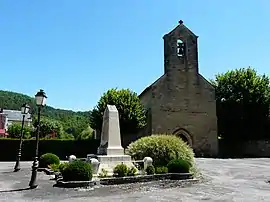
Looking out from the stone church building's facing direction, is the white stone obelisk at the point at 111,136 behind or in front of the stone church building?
in front

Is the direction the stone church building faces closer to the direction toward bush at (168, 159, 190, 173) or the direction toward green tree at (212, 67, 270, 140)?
the bush

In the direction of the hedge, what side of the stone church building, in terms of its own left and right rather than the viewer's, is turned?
right

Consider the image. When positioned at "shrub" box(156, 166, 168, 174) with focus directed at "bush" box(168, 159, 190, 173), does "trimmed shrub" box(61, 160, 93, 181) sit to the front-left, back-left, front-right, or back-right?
back-right

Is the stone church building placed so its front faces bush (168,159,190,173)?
yes

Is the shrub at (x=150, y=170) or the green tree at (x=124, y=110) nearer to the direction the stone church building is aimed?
the shrub

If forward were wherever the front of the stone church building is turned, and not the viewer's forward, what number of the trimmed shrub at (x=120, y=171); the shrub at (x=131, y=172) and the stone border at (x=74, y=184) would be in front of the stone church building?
3

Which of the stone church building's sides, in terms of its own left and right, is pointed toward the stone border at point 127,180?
front

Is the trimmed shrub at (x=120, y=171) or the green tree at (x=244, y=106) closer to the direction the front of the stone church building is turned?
the trimmed shrub

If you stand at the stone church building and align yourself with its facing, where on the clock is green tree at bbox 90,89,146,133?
The green tree is roughly at 2 o'clock from the stone church building.

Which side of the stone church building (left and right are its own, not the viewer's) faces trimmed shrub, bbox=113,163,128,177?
front

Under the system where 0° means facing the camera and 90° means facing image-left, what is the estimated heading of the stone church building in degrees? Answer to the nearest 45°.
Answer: approximately 0°

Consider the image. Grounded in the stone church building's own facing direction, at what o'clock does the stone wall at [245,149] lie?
The stone wall is roughly at 8 o'clock from the stone church building.
